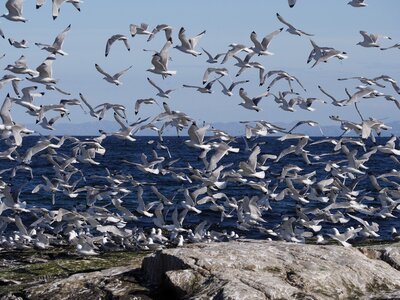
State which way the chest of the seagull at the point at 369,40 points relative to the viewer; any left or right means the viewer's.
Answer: facing to the left of the viewer

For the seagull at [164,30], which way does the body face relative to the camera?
to the viewer's left

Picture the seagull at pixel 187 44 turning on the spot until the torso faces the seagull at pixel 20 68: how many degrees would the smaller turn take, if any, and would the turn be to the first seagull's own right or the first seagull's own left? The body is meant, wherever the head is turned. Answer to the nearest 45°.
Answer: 0° — it already faces it
